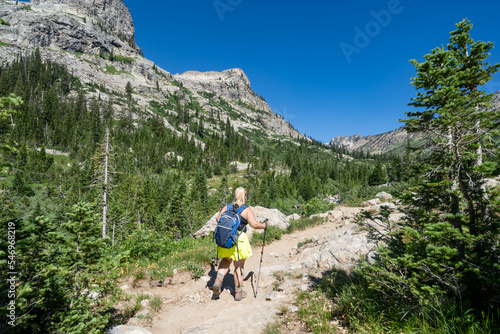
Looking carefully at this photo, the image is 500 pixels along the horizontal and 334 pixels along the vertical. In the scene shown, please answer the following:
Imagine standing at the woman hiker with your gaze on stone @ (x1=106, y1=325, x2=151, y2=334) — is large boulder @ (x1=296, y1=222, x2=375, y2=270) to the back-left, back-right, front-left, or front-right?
back-left

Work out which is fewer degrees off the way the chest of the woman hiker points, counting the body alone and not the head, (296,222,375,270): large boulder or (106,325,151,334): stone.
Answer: the large boulder

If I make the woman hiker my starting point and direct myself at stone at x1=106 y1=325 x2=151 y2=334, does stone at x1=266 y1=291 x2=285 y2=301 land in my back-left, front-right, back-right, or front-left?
back-left

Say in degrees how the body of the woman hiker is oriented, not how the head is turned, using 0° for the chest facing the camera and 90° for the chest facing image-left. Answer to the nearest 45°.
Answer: approximately 225°

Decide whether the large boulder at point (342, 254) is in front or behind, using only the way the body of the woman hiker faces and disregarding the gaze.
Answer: in front

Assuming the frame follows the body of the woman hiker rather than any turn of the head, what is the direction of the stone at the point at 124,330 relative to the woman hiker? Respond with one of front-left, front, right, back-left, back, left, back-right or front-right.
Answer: back
